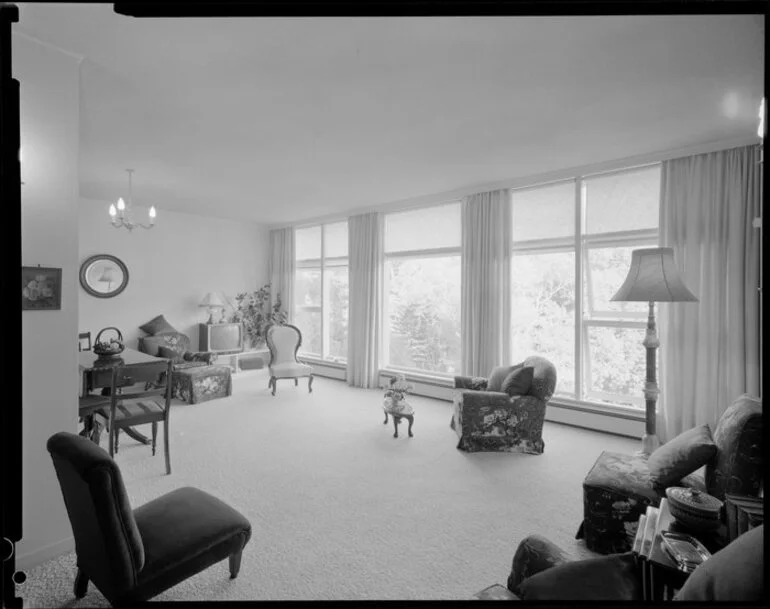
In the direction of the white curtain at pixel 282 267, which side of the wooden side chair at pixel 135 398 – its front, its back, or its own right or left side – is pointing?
front

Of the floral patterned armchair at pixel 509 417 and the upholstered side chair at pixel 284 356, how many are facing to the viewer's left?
1

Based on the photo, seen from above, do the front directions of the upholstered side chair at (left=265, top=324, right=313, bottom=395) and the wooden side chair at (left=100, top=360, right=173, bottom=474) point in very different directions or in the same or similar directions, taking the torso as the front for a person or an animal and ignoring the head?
very different directions

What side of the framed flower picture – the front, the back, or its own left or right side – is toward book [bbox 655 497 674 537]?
front

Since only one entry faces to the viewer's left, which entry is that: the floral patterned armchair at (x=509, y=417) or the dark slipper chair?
the floral patterned armchair

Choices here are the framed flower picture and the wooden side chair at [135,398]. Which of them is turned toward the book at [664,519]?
the framed flower picture

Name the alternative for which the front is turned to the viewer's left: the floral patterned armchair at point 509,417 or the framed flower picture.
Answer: the floral patterned armchair

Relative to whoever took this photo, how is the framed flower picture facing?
facing the viewer and to the right of the viewer
